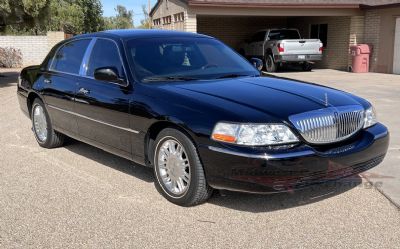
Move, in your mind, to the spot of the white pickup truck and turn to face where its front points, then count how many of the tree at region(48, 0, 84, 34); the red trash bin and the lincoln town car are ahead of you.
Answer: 1

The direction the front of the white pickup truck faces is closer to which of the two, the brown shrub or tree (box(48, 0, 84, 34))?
the tree

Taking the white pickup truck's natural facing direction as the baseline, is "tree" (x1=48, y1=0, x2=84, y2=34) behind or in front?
in front

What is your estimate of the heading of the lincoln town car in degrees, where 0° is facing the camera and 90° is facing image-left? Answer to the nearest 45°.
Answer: approximately 315°

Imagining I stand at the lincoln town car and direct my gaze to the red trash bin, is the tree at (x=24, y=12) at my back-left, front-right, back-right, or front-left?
front-left

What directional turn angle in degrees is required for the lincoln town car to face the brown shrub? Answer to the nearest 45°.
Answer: approximately 180°

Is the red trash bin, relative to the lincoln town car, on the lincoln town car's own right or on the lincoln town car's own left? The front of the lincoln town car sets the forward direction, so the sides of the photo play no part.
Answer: on the lincoln town car's own left

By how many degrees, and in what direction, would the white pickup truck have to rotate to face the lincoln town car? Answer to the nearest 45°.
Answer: approximately 135° to its left

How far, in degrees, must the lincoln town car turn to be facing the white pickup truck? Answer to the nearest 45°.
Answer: approximately 135° to its left

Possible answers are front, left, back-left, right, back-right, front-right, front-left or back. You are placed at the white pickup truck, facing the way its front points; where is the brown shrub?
front-left

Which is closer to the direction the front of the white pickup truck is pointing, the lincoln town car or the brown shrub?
the brown shrub

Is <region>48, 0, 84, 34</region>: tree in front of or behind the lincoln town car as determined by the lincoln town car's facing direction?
behind

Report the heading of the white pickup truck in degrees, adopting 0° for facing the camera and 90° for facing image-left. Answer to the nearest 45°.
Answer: approximately 135°

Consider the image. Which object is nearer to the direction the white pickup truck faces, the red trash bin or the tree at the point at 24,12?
the tree
